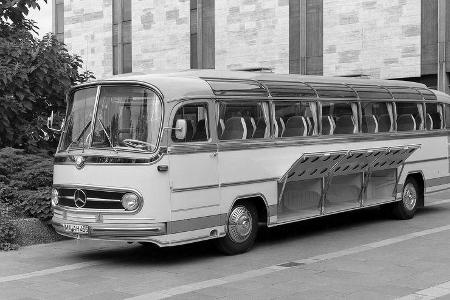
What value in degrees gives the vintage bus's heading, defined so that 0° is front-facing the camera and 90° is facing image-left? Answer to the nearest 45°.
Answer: approximately 45°

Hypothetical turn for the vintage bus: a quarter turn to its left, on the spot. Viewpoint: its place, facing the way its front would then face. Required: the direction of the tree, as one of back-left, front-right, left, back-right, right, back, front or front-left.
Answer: back

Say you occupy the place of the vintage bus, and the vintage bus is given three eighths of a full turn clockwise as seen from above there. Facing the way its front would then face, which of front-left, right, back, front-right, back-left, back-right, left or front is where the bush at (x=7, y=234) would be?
left

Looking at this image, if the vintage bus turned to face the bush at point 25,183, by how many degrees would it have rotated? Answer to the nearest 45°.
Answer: approximately 90° to its right
